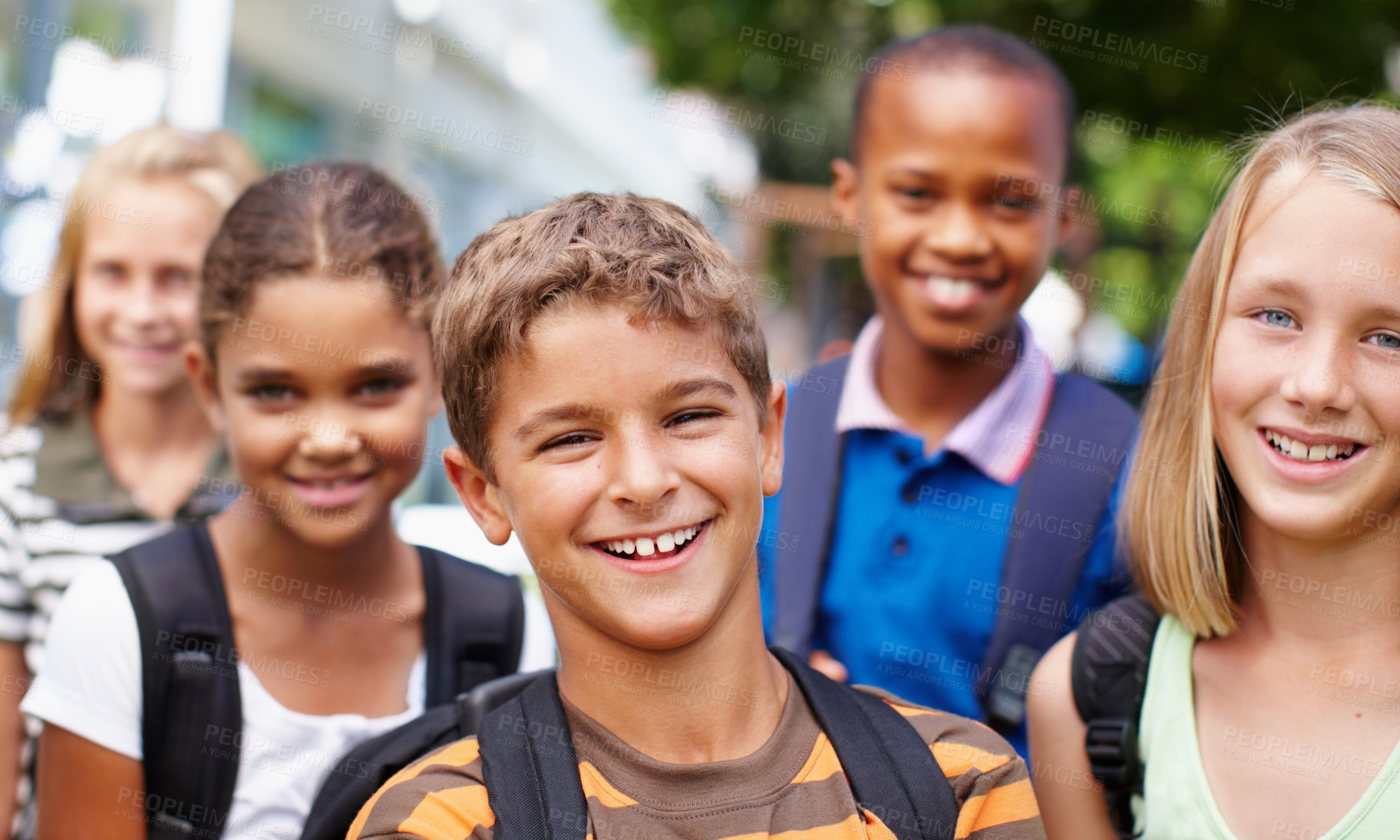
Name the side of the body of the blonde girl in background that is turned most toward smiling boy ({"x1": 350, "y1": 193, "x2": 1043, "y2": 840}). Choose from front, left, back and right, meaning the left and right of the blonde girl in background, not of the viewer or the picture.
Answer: front

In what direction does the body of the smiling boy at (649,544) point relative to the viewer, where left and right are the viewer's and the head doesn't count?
facing the viewer

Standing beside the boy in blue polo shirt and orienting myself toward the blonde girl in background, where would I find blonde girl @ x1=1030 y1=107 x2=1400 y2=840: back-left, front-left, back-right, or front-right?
back-left

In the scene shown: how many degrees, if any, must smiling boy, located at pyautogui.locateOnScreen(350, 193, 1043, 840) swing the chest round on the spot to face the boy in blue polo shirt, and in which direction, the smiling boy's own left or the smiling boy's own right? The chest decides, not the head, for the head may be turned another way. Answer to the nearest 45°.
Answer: approximately 135° to the smiling boy's own left

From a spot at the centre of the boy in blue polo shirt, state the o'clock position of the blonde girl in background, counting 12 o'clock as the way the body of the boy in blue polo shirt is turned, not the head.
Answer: The blonde girl in background is roughly at 3 o'clock from the boy in blue polo shirt.

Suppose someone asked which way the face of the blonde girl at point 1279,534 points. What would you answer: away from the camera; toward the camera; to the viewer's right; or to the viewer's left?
toward the camera

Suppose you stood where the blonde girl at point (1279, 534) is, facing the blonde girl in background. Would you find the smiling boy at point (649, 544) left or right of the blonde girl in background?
left

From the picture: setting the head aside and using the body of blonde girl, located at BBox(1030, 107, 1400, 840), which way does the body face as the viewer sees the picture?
toward the camera

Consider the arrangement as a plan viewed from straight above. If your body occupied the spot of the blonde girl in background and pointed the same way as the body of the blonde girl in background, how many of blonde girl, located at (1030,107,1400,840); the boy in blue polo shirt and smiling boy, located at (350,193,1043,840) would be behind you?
0

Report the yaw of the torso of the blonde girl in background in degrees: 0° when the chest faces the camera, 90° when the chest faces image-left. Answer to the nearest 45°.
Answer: approximately 0°

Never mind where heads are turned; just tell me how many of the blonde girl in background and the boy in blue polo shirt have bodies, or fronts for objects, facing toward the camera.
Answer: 2

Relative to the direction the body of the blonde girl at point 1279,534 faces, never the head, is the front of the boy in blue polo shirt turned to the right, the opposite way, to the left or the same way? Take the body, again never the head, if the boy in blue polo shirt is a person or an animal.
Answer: the same way

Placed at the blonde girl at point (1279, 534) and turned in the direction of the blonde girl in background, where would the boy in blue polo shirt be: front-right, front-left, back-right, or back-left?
front-right

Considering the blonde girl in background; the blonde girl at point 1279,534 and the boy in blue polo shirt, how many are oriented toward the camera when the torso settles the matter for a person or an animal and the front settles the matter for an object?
3

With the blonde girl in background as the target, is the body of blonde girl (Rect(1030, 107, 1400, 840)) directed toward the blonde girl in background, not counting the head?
no

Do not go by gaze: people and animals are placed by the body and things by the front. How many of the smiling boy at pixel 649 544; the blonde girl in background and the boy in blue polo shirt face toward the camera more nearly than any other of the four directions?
3

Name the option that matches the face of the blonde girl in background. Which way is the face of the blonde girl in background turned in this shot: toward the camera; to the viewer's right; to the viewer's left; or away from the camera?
toward the camera
